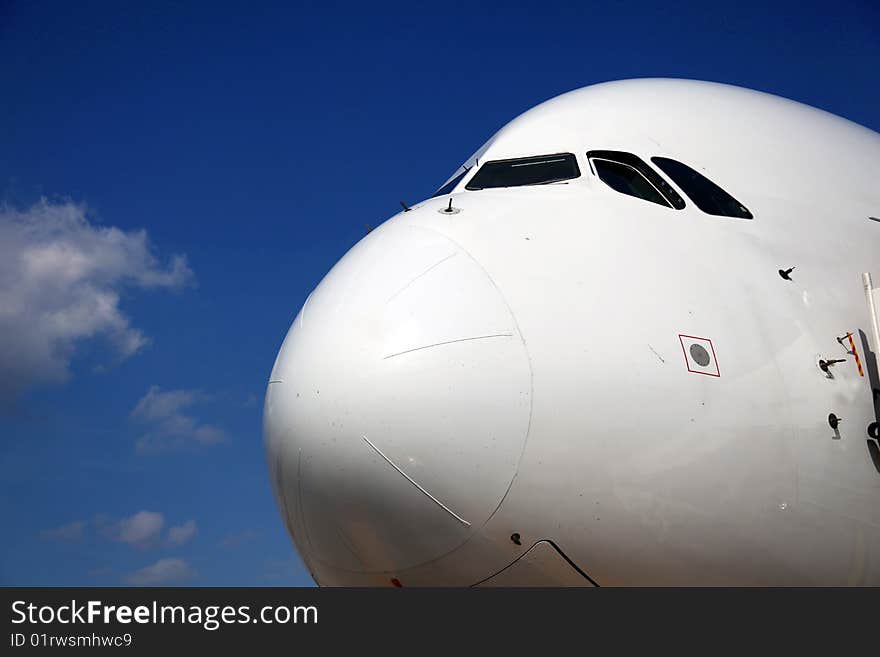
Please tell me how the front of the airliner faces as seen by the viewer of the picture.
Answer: facing the viewer and to the left of the viewer
